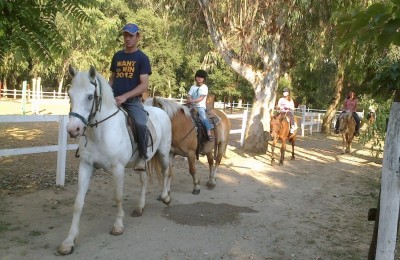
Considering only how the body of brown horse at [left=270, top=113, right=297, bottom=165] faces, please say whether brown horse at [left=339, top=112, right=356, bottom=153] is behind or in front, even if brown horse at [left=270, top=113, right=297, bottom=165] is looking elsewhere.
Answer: behind

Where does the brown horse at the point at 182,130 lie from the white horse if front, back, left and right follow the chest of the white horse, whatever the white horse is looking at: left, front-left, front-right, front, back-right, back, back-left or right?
back

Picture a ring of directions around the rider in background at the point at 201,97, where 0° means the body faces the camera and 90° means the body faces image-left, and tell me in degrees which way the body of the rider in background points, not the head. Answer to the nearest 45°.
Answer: approximately 45°

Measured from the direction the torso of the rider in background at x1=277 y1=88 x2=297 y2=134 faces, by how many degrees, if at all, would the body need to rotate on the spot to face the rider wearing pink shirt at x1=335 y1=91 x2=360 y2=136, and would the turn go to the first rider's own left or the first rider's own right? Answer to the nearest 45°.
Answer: approximately 180°

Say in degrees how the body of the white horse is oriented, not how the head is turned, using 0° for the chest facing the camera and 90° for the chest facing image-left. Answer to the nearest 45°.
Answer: approximately 45°

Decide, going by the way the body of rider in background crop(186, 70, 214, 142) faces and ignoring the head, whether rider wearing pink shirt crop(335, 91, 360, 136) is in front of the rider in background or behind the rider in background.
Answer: behind
